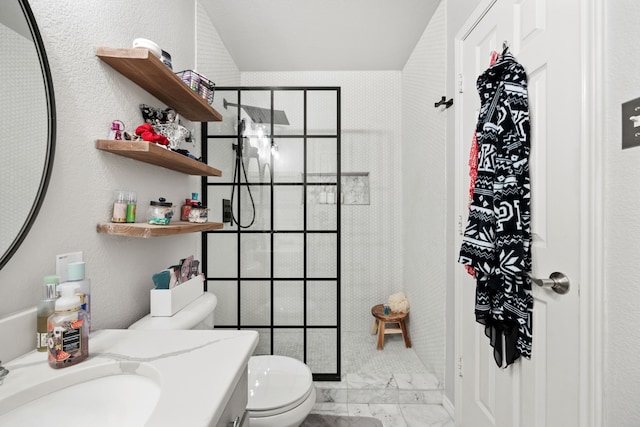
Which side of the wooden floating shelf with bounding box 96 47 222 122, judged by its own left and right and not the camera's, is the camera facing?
right

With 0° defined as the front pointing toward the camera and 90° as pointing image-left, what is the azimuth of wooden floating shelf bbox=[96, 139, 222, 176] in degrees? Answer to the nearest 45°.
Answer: approximately 270°
